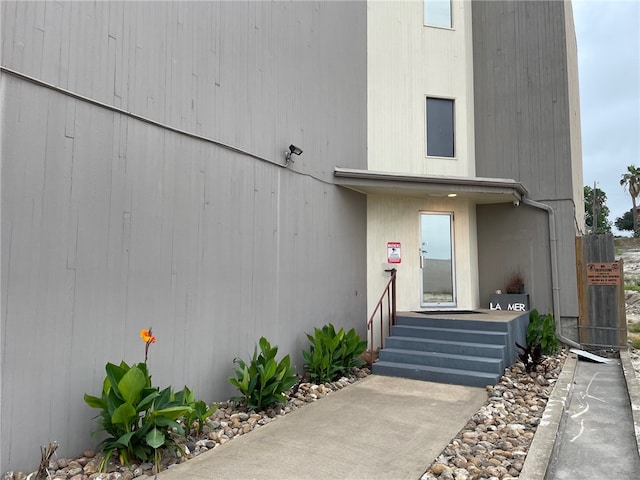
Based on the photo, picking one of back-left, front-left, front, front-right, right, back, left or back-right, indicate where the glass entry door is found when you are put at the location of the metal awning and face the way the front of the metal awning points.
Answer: back

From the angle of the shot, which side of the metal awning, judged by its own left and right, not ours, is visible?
front

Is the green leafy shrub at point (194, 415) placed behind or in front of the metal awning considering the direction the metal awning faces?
in front

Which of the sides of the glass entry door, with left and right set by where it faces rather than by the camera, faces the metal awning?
front

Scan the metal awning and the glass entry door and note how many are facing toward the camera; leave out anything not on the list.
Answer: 2

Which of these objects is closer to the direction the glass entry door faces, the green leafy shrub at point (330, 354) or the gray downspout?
the green leafy shrub

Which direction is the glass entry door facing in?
toward the camera

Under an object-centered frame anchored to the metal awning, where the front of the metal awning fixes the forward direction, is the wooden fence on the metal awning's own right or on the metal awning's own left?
on the metal awning's own left

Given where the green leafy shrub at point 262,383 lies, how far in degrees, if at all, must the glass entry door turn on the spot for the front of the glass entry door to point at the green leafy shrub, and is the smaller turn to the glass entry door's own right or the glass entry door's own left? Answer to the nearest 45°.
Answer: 0° — it already faces it

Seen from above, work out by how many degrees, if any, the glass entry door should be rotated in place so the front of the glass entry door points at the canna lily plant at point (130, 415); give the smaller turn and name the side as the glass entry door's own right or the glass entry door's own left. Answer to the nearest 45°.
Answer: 0° — it already faces it

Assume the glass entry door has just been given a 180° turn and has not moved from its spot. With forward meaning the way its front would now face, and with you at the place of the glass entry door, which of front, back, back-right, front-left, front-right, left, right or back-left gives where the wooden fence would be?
right
